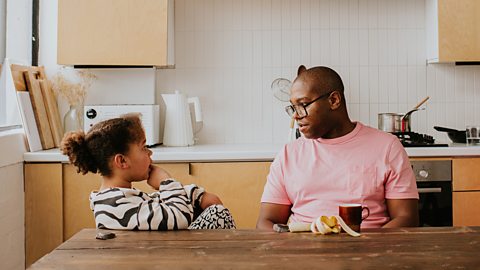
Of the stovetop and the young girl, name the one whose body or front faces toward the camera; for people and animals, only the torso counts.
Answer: the stovetop

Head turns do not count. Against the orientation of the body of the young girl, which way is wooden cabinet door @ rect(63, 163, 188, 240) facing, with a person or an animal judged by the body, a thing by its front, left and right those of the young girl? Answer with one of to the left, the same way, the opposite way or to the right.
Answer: to the right

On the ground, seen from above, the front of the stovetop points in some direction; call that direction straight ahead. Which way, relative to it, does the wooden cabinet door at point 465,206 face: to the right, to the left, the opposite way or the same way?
the same way

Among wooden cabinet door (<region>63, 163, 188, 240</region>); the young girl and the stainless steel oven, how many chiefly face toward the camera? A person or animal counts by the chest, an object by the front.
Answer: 2

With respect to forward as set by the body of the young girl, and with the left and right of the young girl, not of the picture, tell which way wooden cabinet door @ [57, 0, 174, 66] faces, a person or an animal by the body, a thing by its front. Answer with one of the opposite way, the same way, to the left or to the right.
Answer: to the right

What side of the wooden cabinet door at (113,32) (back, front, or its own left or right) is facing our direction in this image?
front

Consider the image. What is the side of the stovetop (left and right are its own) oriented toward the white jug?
right

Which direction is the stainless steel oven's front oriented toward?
toward the camera

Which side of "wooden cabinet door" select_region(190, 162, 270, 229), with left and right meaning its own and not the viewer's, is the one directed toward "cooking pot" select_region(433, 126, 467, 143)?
left

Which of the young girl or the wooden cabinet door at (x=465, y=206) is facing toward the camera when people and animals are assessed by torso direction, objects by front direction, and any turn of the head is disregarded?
the wooden cabinet door

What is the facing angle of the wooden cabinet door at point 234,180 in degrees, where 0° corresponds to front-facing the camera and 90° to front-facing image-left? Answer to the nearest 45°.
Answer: approximately 0°

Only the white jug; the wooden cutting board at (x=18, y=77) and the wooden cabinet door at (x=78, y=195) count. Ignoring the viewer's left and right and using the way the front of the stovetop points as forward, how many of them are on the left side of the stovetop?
0

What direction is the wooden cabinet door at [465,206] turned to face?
toward the camera

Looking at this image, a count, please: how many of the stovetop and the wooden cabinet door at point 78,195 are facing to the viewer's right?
0

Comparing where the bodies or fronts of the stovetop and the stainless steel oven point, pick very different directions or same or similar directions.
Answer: same or similar directions

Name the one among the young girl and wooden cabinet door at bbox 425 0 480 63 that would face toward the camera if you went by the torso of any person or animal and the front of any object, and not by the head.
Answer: the wooden cabinet door

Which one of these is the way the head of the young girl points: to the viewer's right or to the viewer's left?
to the viewer's right
